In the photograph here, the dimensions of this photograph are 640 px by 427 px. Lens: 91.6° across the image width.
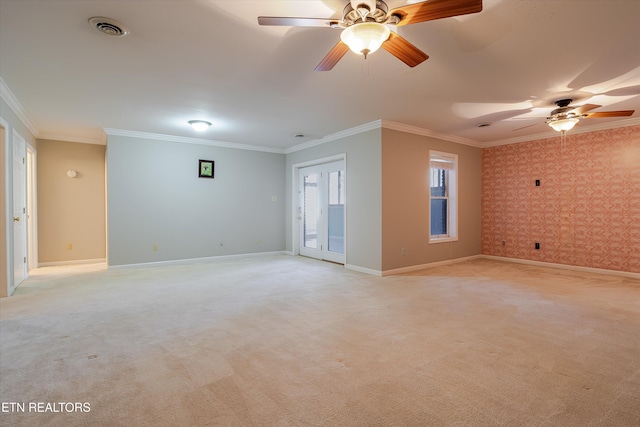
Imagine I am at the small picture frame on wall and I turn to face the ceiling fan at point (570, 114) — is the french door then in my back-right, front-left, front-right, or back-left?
front-left

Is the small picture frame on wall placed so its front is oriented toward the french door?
no

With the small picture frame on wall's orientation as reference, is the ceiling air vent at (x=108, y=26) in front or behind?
in front

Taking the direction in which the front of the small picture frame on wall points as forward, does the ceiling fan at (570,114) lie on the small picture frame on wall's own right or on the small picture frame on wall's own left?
on the small picture frame on wall's own left

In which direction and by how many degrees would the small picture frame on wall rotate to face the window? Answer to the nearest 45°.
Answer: approximately 90° to its left

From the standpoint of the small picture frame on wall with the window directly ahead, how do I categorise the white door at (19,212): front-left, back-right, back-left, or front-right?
back-right

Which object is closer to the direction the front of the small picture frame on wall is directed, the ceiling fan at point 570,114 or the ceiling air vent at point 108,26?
the ceiling air vent

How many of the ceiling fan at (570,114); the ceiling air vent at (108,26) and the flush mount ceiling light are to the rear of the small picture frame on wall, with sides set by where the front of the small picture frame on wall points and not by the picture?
0

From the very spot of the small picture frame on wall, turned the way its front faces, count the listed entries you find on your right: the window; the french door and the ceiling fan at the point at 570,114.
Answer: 0

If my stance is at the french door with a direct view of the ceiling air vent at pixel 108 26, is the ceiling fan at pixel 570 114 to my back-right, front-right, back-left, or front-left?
front-left

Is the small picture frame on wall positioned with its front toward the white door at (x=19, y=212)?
no

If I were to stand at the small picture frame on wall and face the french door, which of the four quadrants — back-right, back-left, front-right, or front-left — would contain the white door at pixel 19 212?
back-right

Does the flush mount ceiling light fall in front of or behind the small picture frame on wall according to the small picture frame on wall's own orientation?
in front

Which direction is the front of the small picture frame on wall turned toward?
toward the camera
